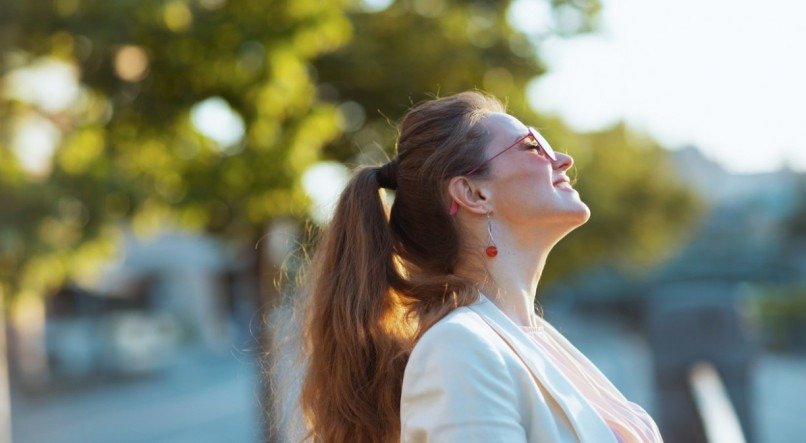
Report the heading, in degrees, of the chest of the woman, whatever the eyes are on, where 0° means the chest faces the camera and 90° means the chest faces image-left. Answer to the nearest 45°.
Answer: approximately 270°

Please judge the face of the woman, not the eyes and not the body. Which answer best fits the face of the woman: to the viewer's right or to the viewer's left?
to the viewer's right

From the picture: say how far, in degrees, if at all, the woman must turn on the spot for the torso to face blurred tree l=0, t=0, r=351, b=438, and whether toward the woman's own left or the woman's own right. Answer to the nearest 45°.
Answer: approximately 135° to the woman's own left

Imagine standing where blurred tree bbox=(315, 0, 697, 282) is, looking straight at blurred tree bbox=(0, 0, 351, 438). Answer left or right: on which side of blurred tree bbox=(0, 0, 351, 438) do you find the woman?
left

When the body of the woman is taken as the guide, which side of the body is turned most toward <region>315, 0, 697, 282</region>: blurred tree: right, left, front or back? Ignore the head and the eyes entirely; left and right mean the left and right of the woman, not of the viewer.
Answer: left
